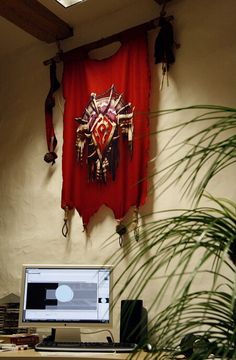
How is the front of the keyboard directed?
toward the camera

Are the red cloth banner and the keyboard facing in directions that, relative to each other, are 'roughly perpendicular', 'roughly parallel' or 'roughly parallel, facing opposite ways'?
roughly parallel

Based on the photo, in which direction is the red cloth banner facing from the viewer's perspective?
toward the camera

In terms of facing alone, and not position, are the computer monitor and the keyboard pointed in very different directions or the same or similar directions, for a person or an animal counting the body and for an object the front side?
same or similar directions

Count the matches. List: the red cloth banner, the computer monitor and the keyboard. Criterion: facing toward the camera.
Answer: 3
